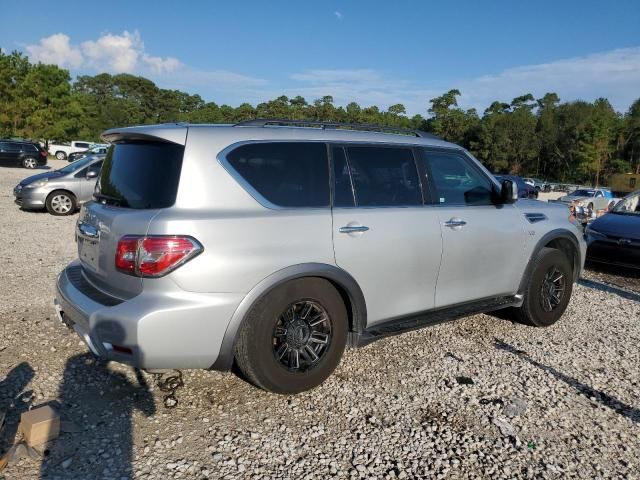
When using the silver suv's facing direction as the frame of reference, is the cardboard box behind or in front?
behind

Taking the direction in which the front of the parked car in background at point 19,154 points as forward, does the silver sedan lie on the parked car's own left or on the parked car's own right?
on the parked car's own left

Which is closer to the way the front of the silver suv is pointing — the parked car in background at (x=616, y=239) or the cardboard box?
the parked car in background

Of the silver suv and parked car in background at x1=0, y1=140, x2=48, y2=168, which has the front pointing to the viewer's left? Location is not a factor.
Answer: the parked car in background

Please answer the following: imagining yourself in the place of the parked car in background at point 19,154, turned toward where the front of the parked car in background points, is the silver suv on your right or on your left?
on your left

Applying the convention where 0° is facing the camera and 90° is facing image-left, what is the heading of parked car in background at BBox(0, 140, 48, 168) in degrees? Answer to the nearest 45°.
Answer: approximately 90°

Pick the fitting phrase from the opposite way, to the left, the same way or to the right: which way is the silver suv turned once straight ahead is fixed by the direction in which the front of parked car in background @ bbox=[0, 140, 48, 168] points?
the opposite way

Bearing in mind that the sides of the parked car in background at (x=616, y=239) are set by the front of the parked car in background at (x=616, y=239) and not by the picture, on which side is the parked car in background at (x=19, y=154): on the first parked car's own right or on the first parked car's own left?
on the first parked car's own right

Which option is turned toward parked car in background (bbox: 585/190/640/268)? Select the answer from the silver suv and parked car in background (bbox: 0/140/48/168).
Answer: the silver suv

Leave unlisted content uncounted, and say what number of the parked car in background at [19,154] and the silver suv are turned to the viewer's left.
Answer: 1

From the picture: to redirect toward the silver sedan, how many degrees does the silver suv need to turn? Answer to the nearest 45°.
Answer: approximately 90° to its left

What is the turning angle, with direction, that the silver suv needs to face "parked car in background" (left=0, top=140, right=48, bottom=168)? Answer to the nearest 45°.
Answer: approximately 90° to its left

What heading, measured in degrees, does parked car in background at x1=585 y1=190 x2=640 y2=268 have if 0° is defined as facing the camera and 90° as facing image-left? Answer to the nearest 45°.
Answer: approximately 45°

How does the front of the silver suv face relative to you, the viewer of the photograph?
facing away from the viewer and to the right of the viewer

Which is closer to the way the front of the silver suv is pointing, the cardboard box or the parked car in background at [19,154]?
the parked car in background
